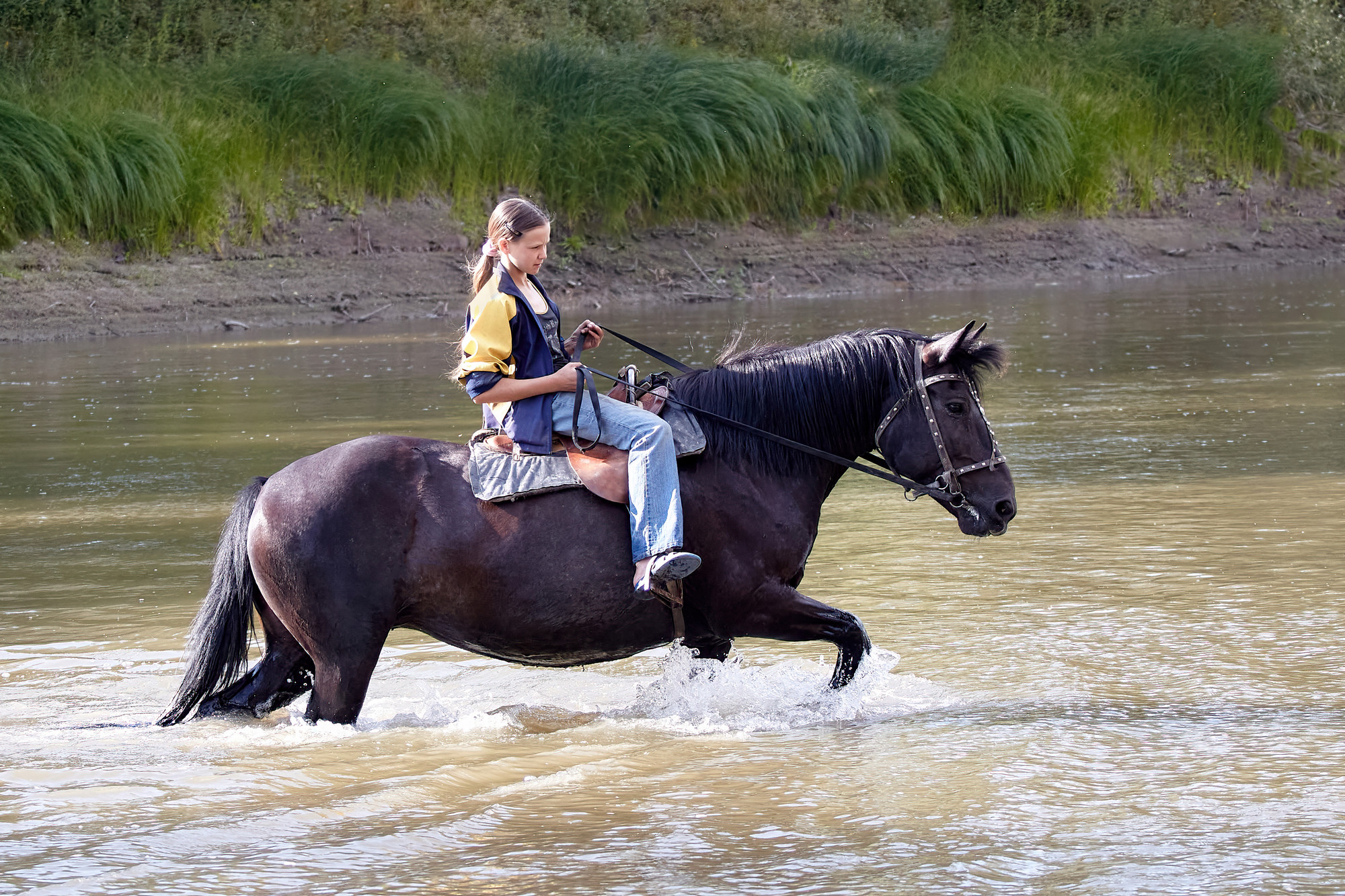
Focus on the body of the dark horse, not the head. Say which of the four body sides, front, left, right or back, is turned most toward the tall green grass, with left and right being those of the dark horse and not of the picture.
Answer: left

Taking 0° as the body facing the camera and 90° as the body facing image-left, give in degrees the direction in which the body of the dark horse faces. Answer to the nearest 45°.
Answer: approximately 270°
